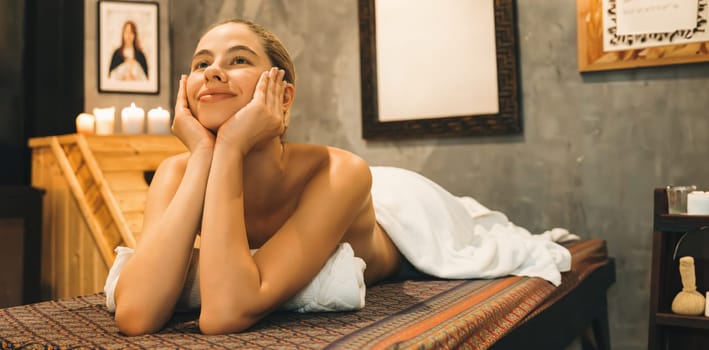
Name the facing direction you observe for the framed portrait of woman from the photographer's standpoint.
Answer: facing the viewer

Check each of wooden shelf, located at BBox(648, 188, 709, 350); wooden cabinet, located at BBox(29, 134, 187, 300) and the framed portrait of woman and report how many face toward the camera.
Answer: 3

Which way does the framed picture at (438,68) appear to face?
toward the camera

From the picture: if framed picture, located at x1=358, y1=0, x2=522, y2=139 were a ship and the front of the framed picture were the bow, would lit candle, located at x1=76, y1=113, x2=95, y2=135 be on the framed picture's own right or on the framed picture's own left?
on the framed picture's own right

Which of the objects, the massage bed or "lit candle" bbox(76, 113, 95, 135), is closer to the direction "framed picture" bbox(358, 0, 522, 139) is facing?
the massage bed

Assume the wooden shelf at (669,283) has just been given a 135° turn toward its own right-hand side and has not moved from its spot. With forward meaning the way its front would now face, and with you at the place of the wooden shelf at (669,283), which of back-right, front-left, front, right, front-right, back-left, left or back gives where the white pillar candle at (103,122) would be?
front-left

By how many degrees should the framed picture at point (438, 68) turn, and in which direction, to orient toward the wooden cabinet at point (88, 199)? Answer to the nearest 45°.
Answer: approximately 90° to its right

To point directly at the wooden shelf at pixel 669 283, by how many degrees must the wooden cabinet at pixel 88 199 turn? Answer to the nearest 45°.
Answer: approximately 45° to its left

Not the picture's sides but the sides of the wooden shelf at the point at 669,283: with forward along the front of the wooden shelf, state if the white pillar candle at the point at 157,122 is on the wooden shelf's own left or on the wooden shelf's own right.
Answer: on the wooden shelf's own right

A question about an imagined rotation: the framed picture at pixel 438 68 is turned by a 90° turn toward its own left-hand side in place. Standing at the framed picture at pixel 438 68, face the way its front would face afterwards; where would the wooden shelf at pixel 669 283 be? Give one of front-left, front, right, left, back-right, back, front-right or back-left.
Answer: front-right

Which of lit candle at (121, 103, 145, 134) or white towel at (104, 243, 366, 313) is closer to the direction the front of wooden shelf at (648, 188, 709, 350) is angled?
the white towel

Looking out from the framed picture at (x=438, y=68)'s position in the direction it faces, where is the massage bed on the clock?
The massage bed is roughly at 12 o'clock from the framed picture.

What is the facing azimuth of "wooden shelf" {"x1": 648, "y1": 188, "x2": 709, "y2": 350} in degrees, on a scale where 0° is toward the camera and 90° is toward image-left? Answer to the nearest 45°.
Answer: approximately 0°
